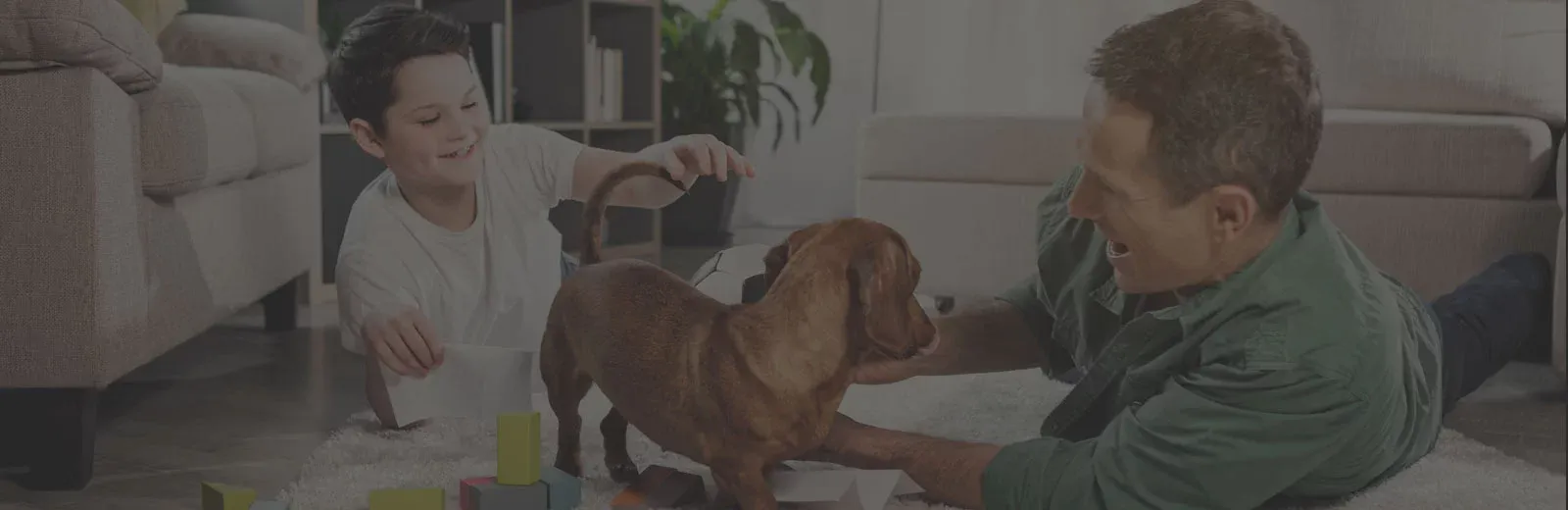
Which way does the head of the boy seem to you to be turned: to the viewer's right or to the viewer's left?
to the viewer's right

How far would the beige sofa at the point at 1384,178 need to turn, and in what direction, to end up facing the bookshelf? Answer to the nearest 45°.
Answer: approximately 45° to its right

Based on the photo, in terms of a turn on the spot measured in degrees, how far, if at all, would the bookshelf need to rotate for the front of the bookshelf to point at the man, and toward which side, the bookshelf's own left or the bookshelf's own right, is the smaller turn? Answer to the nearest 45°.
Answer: approximately 45° to the bookshelf's own left

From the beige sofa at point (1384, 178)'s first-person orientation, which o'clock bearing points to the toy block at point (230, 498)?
The toy block is roughly at 1 o'clock from the beige sofa.

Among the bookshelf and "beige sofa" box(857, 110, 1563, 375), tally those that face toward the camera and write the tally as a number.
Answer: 2

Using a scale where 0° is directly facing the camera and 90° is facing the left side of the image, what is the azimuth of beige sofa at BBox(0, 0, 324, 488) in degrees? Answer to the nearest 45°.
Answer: approximately 315°

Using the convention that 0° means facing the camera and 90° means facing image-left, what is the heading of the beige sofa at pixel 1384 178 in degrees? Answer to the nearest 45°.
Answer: approximately 0°

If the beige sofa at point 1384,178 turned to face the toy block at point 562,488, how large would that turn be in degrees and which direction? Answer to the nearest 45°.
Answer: approximately 45° to its right
